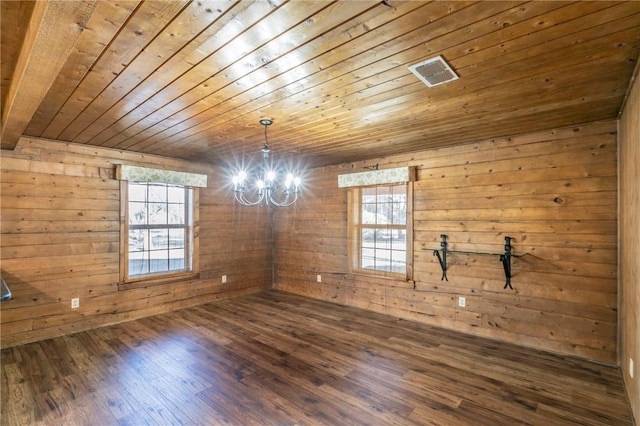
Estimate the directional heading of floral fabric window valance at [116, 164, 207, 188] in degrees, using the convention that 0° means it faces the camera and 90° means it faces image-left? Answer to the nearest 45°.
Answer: approximately 315°

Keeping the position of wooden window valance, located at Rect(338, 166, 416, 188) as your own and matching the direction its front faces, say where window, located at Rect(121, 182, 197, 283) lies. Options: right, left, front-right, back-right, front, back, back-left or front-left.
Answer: front-right

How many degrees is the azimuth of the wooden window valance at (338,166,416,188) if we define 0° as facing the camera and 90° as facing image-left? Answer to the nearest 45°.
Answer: approximately 45°
